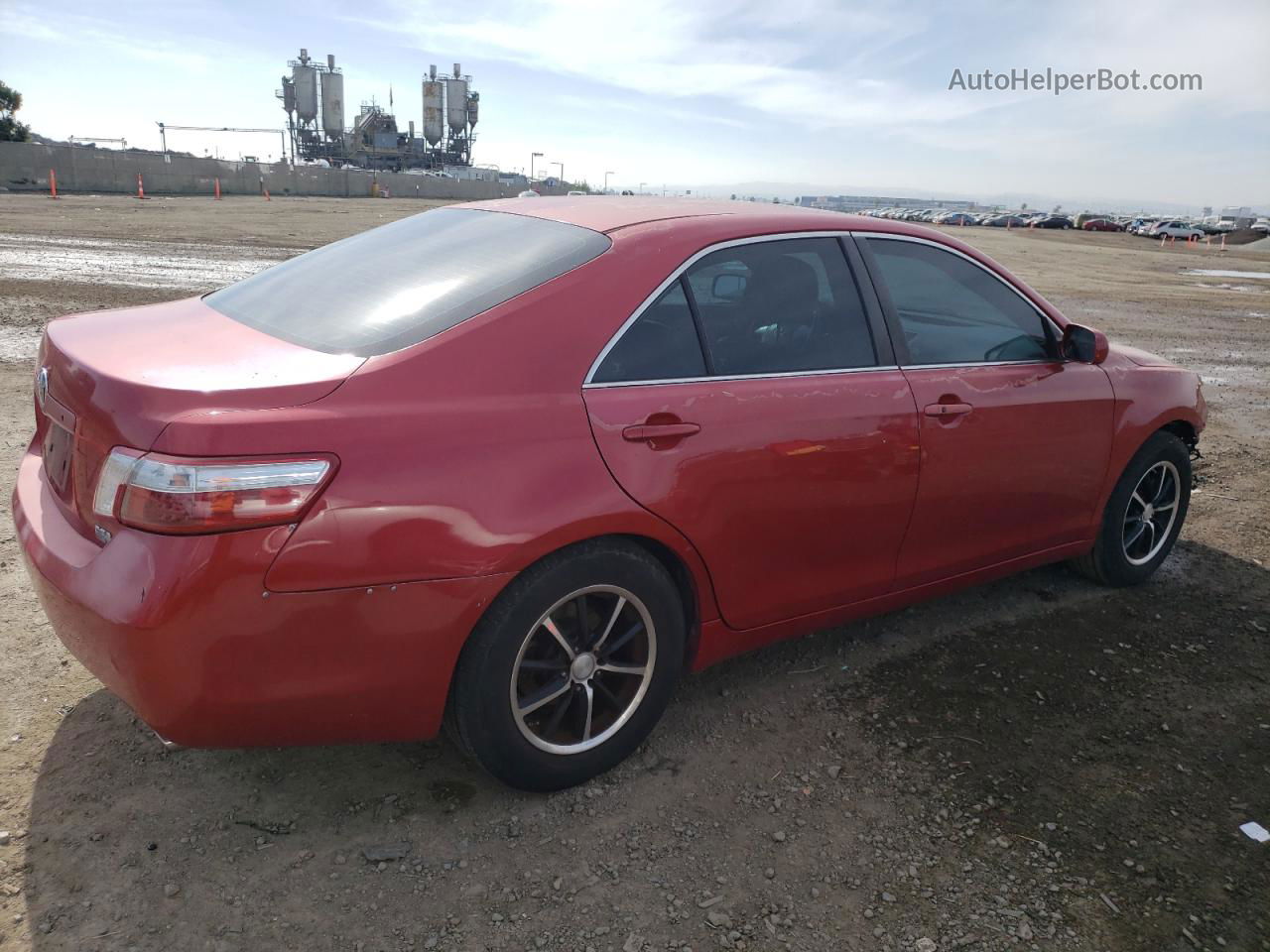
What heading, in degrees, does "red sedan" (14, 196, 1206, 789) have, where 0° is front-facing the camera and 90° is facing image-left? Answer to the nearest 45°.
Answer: approximately 225°

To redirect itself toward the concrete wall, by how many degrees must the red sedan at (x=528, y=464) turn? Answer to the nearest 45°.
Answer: approximately 90° to its left
